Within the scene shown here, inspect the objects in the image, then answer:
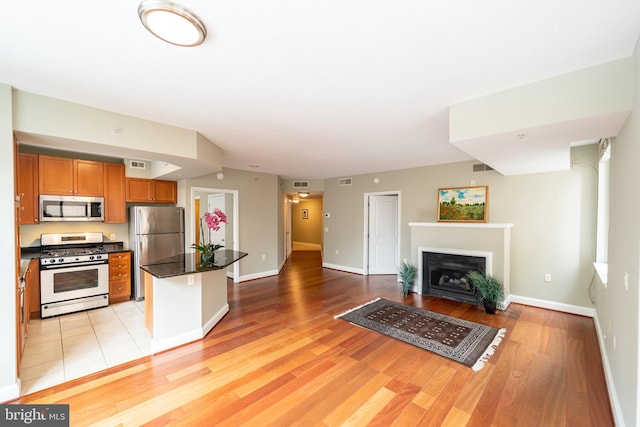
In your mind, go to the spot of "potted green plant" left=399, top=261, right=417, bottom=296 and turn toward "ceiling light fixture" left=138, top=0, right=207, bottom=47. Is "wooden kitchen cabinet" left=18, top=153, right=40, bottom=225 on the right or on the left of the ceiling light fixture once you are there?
right

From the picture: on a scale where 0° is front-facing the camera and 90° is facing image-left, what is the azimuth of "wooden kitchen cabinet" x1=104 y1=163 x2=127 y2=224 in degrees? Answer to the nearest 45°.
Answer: approximately 0°

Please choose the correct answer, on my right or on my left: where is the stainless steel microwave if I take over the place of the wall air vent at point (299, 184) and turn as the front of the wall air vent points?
on my right

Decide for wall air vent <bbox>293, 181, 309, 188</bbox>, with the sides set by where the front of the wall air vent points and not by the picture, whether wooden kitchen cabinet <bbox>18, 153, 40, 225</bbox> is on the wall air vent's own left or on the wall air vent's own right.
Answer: on the wall air vent's own right

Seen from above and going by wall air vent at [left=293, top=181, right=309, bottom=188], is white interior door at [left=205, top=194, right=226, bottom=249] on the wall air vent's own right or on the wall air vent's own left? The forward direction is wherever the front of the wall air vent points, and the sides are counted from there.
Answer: on the wall air vent's own right
